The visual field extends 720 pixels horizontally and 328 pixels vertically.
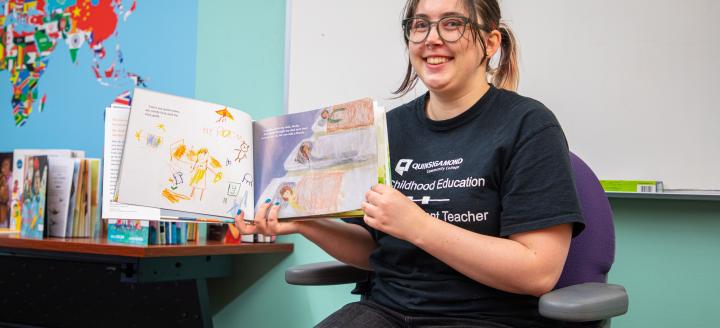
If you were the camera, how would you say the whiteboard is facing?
facing the viewer

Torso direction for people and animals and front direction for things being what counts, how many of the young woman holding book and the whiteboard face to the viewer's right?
0

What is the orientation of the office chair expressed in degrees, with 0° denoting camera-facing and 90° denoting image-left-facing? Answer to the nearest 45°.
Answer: approximately 45°

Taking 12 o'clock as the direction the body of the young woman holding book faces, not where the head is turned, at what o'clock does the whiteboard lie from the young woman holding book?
The whiteboard is roughly at 6 o'clock from the young woman holding book.

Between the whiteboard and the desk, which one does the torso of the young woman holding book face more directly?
the desk

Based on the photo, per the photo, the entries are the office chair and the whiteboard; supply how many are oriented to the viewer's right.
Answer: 0

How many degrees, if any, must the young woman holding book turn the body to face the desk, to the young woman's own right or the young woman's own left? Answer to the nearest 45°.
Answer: approximately 90° to the young woman's own right

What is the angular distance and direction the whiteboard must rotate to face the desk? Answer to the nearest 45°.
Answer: approximately 90° to its right
